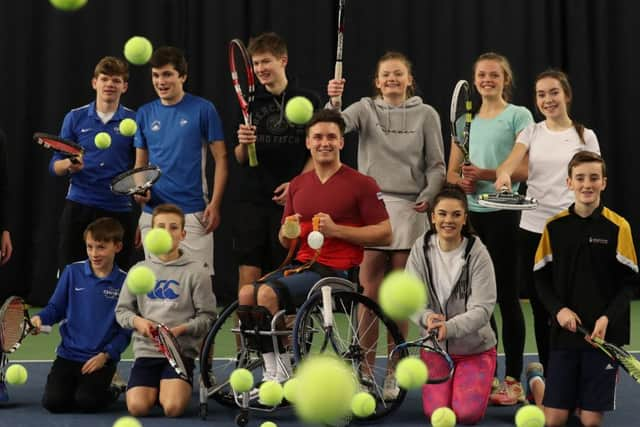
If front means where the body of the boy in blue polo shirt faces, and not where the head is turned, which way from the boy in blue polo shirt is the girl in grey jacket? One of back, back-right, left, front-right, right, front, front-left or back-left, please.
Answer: front-left

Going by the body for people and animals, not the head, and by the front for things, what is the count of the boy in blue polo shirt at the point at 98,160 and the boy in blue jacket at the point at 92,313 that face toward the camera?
2

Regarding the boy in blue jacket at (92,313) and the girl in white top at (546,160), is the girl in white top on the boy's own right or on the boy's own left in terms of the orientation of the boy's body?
on the boy's own left

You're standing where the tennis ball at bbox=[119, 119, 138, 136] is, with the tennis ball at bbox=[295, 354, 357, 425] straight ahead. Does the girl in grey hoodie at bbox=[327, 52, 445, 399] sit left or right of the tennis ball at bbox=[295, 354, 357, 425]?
left

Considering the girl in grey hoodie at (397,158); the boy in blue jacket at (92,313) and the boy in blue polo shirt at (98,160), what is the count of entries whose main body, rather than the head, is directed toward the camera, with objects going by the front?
3

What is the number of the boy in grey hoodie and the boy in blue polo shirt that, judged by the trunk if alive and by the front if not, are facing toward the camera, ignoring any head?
2

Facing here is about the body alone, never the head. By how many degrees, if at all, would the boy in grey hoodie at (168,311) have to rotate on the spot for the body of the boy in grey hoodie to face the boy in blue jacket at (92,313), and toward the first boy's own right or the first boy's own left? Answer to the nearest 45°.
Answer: approximately 135° to the first boy's own right

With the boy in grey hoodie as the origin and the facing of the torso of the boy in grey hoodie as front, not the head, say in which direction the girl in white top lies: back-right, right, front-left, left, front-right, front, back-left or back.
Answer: left
